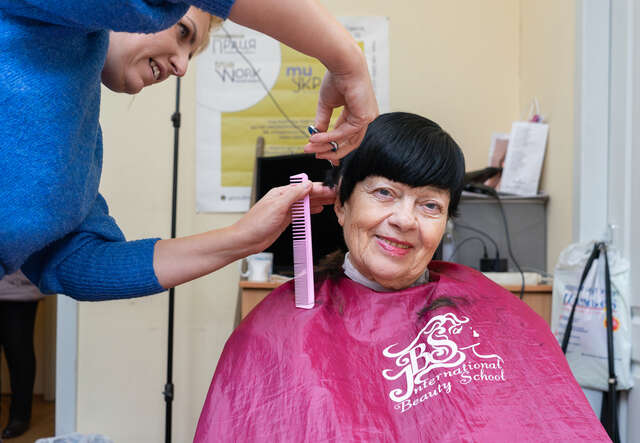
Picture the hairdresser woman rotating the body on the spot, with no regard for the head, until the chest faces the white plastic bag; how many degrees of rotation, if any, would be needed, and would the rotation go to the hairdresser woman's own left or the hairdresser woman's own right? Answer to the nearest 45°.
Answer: approximately 45° to the hairdresser woman's own left

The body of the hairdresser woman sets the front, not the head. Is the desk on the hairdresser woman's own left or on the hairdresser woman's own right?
on the hairdresser woman's own left

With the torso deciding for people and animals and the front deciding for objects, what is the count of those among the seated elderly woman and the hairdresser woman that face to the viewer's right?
1

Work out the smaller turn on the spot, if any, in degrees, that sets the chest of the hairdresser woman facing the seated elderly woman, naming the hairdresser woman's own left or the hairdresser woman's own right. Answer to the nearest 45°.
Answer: approximately 45° to the hairdresser woman's own left

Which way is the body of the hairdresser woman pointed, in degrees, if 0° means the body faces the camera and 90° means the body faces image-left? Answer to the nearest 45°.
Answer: approximately 270°

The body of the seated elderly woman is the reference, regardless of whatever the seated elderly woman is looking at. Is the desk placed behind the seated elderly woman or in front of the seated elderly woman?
behind

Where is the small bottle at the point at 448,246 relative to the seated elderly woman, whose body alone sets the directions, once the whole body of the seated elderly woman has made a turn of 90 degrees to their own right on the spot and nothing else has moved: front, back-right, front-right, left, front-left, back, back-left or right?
right

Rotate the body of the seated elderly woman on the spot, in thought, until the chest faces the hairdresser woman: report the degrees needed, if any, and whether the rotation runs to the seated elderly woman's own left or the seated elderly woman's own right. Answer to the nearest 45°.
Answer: approximately 45° to the seated elderly woman's own right

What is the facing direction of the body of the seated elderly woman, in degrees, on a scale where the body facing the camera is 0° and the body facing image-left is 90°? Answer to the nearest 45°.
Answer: approximately 0°

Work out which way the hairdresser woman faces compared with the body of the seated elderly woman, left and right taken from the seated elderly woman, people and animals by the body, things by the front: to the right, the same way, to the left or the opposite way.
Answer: to the left
